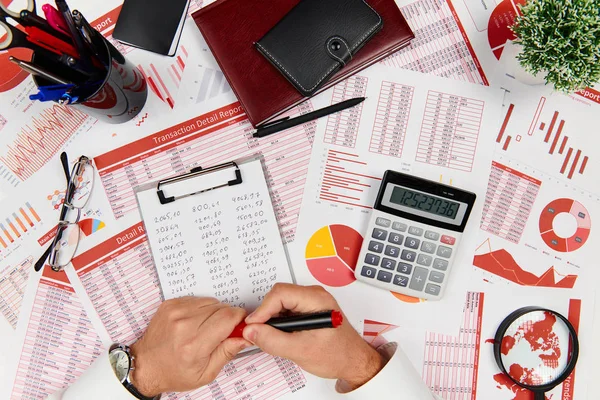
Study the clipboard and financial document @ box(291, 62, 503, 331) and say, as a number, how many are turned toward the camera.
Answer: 2

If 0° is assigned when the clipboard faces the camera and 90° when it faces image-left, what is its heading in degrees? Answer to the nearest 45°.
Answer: approximately 0°

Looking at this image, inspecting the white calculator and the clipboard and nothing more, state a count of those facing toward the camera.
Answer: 2

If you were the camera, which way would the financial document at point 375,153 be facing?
facing the viewer
